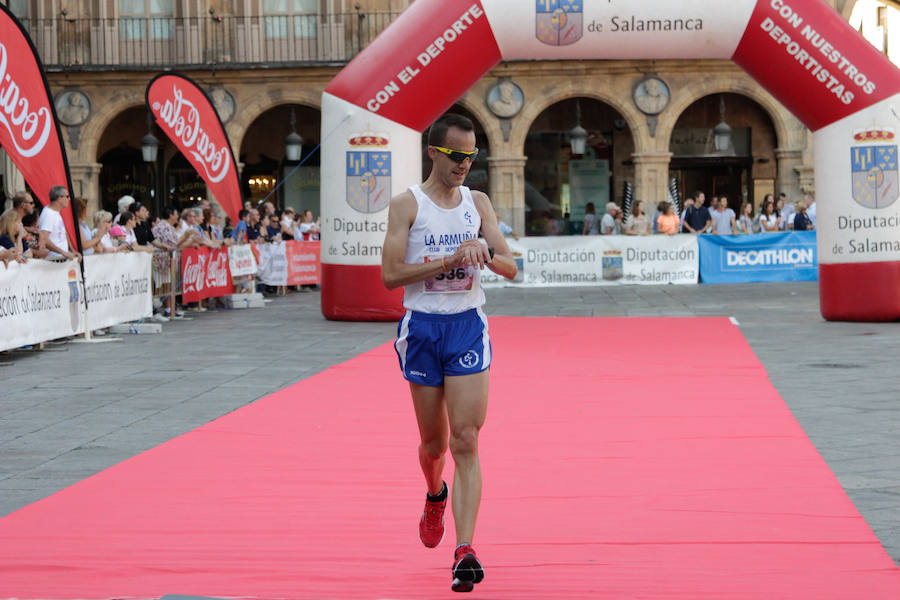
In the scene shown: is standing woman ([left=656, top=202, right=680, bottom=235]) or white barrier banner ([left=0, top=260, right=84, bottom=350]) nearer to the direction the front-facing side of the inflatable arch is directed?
the white barrier banner

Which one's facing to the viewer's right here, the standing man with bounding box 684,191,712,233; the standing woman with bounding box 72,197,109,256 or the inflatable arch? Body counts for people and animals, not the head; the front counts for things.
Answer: the standing woman

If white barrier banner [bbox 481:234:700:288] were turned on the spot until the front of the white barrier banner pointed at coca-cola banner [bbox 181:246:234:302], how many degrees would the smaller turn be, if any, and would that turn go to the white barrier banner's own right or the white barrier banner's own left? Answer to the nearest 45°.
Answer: approximately 45° to the white barrier banner's own right

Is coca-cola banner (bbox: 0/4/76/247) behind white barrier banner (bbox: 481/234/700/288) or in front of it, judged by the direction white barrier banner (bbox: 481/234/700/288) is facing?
in front

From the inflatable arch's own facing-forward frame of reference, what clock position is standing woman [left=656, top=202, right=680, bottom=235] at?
The standing woman is roughly at 6 o'clock from the inflatable arch.

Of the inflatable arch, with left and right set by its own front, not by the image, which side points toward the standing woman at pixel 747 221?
back

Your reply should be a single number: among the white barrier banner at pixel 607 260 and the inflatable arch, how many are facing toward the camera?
2

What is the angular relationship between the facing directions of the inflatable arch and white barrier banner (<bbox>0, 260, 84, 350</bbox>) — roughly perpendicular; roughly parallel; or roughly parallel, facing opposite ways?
roughly perpendicular

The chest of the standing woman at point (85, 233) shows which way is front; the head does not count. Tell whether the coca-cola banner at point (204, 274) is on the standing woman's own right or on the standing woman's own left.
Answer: on the standing woman's own left

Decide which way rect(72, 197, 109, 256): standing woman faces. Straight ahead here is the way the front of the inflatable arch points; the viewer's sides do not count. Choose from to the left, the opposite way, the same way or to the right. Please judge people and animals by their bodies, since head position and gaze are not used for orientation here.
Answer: to the left

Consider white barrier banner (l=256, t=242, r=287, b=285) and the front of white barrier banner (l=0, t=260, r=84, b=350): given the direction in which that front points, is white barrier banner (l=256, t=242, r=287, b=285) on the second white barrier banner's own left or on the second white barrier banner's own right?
on the second white barrier banner's own left

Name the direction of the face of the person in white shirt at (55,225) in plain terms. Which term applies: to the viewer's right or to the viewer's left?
to the viewer's right

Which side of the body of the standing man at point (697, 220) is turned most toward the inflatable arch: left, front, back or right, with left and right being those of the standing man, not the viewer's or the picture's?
front
